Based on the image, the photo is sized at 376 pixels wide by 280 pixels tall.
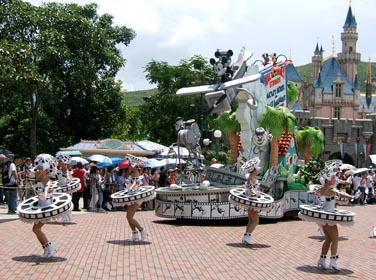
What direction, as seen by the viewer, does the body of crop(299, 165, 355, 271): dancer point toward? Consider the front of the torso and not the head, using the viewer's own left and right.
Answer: facing the viewer and to the right of the viewer

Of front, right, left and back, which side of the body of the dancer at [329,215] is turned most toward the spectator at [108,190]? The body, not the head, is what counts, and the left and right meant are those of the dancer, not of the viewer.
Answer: back

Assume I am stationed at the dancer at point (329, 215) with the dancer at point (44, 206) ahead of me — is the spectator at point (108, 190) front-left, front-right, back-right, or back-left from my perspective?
front-right

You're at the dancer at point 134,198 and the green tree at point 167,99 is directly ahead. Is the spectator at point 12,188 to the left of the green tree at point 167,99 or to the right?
left

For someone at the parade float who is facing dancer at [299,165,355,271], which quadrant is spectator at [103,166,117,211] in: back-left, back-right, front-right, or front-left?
back-right

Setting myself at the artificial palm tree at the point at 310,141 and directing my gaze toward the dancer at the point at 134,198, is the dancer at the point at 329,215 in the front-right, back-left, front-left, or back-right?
front-left

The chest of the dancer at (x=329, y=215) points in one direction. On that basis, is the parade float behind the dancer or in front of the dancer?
behind

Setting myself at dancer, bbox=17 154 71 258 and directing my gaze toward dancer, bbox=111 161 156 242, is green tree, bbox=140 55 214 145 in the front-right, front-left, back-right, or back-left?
front-left

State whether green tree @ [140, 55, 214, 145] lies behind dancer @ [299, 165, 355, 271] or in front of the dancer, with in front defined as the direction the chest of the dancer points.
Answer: behind

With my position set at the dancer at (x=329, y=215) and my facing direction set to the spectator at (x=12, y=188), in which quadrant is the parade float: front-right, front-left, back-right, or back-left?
front-right
